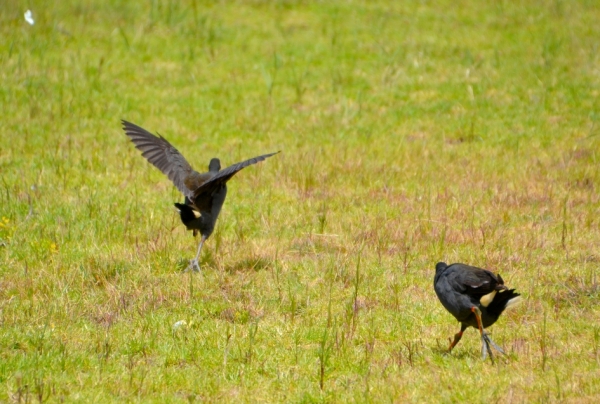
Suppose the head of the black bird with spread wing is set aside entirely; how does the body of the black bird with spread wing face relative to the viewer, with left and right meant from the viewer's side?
facing away from the viewer and to the right of the viewer

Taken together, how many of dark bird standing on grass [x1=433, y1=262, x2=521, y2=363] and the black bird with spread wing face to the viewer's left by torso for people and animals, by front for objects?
1

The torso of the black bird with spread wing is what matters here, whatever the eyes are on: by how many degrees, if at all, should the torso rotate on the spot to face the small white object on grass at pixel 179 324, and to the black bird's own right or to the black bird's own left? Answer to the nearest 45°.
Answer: approximately 135° to the black bird's own right

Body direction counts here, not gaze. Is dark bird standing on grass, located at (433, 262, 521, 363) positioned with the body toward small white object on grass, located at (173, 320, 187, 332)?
yes

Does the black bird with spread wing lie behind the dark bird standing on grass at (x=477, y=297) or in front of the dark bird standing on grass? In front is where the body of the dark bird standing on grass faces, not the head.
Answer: in front

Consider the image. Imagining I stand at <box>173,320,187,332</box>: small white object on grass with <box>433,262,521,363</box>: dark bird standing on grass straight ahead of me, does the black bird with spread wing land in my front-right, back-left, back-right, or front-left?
back-left

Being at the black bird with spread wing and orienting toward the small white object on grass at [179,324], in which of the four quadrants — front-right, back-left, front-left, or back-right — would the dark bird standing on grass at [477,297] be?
front-left

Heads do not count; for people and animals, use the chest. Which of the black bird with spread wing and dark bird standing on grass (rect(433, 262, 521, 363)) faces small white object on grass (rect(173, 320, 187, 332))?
the dark bird standing on grass

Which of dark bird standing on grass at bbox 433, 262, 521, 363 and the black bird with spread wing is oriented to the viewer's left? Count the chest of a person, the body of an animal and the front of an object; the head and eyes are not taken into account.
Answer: the dark bird standing on grass

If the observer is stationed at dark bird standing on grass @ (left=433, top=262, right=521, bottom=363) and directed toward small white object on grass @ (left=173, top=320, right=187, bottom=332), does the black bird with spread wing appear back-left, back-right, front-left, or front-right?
front-right

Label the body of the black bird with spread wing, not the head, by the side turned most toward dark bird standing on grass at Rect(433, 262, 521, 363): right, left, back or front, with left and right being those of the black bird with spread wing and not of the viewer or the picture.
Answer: right

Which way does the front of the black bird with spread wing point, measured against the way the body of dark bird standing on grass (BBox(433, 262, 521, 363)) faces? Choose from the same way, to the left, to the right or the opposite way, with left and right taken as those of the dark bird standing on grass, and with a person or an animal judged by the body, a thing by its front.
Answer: to the right

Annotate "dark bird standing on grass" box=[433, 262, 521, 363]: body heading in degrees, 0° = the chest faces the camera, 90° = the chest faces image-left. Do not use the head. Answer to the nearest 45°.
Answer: approximately 90°
